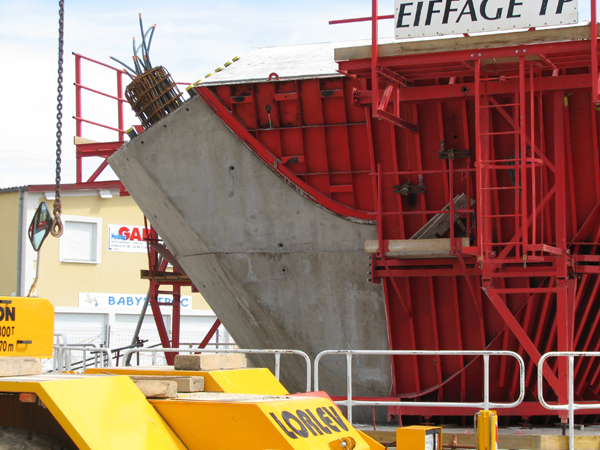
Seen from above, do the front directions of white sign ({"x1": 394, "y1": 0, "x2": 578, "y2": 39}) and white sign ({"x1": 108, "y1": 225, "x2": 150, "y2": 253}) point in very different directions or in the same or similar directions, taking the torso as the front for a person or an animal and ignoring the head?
same or similar directions

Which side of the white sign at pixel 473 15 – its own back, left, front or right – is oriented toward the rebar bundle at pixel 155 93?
right

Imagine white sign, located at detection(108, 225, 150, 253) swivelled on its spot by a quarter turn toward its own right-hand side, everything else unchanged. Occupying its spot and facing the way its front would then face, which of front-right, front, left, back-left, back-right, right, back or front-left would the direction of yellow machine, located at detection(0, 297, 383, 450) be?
left

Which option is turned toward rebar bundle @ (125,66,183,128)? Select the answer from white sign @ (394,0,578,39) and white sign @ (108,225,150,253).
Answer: white sign @ (108,225,150,253)

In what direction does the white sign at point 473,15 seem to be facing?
toward the camera

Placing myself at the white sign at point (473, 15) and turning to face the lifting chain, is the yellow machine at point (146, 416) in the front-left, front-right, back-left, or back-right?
front-left

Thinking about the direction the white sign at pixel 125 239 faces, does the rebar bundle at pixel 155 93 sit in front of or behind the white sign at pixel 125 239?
in front

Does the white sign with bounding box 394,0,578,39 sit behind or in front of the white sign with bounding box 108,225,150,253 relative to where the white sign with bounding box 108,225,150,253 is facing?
in front

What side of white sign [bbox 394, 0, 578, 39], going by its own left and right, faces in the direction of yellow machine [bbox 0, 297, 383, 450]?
front

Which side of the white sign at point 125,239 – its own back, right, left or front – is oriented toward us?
front

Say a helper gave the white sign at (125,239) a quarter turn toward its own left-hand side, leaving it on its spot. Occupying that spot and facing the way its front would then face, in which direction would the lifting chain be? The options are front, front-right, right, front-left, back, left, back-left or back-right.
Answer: right

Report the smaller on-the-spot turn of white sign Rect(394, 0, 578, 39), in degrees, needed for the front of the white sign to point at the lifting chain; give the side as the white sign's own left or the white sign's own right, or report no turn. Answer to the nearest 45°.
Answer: approximately 90° to the white sign's own right

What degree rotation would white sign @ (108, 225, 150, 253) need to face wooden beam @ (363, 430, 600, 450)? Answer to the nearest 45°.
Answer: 0° — it already faces it

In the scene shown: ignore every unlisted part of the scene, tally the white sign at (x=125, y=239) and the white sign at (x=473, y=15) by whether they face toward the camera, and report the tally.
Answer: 2
